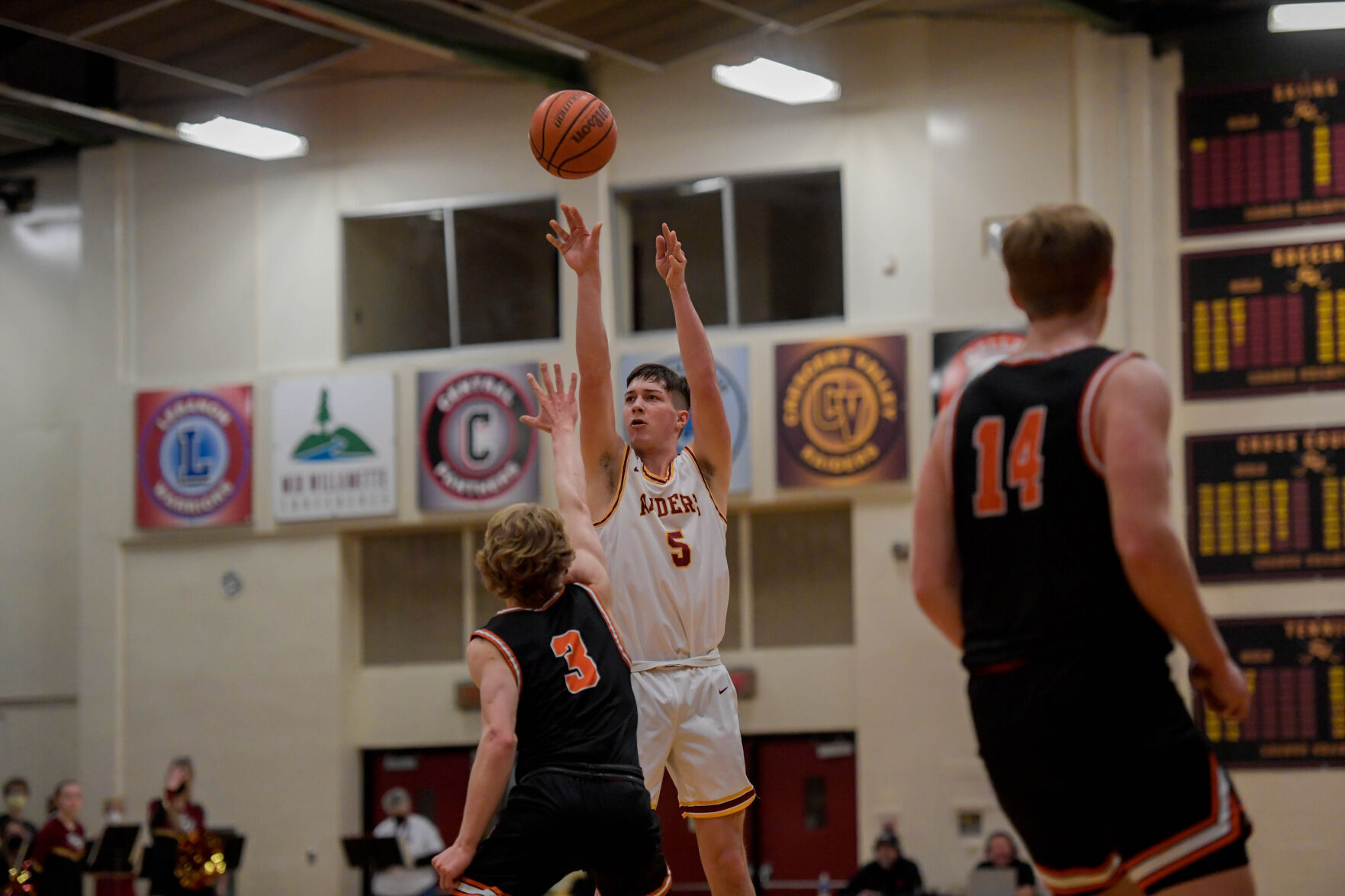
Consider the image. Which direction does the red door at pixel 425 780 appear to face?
toward the camera

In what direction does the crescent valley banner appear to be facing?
toward the camera

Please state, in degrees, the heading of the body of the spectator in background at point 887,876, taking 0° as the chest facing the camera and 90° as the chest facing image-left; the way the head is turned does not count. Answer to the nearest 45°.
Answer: approximately 0°

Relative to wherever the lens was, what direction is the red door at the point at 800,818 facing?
facing the viewer

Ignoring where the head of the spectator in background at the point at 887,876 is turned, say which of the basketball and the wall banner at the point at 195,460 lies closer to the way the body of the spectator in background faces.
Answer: the basketball

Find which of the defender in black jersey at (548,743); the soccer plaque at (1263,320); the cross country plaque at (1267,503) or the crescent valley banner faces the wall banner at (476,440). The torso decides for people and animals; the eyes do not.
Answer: the defender in black jersey

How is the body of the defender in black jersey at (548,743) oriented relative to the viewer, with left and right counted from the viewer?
facing away from the viewer

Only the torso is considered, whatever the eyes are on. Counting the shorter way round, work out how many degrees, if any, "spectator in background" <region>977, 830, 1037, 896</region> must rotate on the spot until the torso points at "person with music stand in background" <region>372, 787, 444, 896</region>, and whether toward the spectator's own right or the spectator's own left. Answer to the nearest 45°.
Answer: approximately 90° to the spectator's own right

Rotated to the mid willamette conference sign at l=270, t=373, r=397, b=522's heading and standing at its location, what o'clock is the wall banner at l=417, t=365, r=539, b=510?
The wall banner is roughly at 10 o'clock from the mid willamette conference sign.

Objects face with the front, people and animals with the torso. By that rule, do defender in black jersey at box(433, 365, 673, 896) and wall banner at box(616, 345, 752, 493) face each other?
yes
